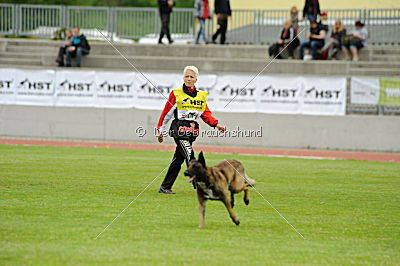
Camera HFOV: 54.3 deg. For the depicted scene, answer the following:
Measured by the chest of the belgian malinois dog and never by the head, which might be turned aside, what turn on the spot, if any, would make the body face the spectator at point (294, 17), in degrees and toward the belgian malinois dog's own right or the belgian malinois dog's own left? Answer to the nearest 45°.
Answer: approximately 135° to the belgian malinois dog's own right

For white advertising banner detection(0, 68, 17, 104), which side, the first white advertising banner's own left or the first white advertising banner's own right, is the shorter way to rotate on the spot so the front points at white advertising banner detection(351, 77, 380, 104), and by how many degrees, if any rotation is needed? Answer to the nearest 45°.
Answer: approximately 45° to the first white advertising banner's own left

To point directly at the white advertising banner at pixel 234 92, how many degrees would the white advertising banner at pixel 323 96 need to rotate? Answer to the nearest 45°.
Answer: approximately 90° to its right

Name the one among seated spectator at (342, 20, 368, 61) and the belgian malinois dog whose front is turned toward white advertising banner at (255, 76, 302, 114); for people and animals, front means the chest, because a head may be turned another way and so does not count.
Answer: the seated spectator

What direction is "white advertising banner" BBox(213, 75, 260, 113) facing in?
toward the camera

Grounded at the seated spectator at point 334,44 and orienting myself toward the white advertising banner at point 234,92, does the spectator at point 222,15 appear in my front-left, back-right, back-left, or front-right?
front-right

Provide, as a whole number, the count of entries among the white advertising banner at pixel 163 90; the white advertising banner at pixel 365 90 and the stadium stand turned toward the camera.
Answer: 3
